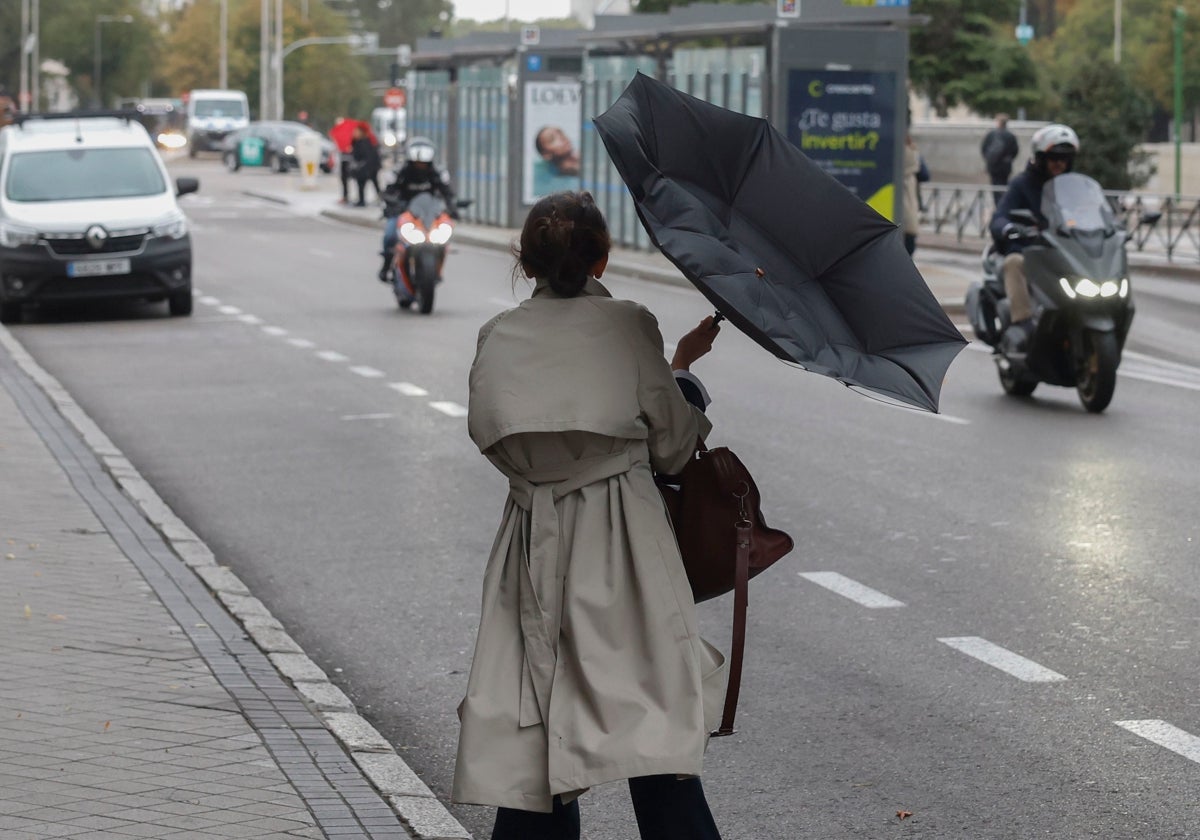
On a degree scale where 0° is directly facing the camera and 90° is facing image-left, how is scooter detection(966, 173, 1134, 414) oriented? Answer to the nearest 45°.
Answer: approximately 315°

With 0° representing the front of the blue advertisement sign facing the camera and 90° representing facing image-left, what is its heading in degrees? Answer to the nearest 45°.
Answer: approximately 0°

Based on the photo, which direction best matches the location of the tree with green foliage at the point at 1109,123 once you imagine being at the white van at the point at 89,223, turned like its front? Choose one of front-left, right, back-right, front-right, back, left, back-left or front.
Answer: back-left

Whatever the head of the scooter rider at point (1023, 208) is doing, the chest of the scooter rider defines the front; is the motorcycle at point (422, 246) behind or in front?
behind

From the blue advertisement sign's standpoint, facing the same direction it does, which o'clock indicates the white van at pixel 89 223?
The white van is roughly at 2 o'clock from the blue advertisement sign.

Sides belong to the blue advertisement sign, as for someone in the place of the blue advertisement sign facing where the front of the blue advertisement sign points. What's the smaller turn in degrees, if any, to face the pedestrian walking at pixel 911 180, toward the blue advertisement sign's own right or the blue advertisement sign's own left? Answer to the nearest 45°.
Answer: approximately 135° to the blue advertisement sign's own left
